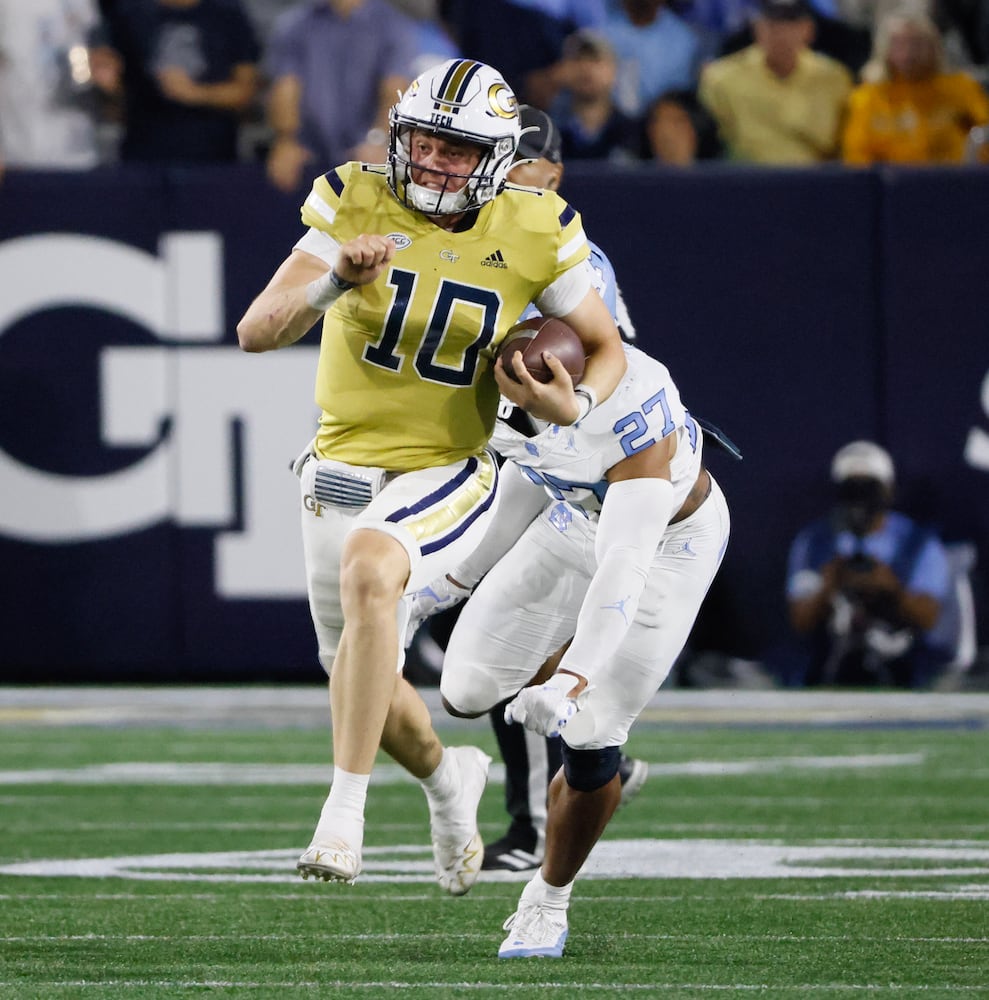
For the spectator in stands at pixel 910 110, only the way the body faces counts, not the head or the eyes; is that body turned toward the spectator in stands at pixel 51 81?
no

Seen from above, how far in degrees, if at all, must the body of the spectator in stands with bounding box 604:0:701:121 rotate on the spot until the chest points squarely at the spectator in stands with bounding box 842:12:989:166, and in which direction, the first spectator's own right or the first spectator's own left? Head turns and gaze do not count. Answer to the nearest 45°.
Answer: approximately 90° to the first spectator's own left

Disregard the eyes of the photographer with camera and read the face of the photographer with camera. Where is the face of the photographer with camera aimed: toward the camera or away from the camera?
toward the camera

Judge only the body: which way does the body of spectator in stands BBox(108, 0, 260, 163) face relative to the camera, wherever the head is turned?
toward the camera

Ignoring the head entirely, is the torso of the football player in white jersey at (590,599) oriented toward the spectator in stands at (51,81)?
no

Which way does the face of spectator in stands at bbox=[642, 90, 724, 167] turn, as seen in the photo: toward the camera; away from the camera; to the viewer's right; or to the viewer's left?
toward the camera

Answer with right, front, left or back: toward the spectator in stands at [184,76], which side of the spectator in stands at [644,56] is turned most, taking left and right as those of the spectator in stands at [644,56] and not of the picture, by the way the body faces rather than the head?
right

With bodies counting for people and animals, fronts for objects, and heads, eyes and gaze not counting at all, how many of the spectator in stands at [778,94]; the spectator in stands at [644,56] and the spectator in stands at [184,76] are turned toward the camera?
3

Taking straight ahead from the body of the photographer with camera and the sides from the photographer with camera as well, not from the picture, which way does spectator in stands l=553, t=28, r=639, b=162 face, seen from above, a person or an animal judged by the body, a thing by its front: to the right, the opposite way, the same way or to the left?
the same way

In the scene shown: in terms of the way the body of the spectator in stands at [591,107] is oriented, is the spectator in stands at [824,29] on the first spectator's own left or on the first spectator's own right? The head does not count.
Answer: on the first spectator's own left

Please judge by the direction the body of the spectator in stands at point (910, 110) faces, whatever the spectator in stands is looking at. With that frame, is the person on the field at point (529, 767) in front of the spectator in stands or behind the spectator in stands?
in front

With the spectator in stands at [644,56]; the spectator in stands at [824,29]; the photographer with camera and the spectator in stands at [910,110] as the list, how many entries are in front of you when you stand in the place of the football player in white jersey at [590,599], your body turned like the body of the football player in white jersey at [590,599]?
0

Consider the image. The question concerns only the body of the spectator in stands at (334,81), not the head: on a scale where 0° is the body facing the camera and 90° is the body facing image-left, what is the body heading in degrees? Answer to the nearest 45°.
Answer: approximately 0°

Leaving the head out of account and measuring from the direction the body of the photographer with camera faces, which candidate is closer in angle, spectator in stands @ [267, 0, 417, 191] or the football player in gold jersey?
the football player in gold jersey

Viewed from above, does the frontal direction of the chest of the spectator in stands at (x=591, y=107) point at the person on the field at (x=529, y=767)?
yes

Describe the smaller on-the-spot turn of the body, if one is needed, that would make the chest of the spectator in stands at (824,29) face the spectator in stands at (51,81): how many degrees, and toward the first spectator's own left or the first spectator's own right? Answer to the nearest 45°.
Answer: approximately 90° to the first spectator's own right

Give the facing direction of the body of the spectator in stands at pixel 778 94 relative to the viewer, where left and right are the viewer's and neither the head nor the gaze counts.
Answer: facing the viewer

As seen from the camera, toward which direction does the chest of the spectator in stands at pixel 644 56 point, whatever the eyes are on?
toward the camera

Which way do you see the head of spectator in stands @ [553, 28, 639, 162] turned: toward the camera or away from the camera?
toward the camera
